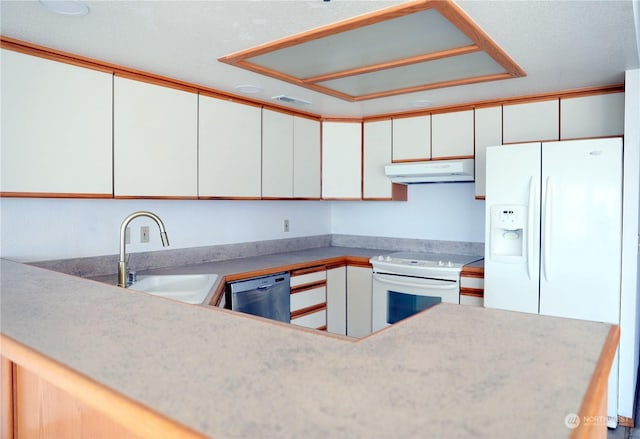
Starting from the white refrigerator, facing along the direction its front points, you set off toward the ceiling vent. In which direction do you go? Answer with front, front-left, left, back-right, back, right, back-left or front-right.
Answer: right

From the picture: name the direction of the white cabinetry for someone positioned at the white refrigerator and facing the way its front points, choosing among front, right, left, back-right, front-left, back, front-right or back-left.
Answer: right

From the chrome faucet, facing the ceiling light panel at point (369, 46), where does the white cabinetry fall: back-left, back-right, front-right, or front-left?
front-left

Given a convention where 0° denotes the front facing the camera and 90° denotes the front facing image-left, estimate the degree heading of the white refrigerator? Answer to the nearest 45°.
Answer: approximately 0°

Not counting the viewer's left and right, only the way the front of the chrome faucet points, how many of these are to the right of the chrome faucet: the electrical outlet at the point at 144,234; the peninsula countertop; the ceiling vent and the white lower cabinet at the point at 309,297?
1

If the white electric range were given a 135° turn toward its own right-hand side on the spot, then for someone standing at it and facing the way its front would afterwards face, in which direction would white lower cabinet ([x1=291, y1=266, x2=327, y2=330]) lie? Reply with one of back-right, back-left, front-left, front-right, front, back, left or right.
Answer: left

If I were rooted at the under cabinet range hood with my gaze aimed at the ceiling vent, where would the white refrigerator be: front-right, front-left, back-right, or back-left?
back-left

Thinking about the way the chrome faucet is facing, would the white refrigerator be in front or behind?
in front

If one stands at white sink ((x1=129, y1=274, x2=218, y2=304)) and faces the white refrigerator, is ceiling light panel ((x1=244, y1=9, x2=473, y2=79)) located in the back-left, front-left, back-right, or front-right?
front-right

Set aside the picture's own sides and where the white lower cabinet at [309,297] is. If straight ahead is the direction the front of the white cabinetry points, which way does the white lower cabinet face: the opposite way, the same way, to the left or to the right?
the same way

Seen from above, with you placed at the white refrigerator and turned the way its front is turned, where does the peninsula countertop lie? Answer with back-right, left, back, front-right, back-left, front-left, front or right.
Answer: front

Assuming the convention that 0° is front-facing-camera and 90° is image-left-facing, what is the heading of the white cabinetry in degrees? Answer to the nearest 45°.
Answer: approximately 315°
